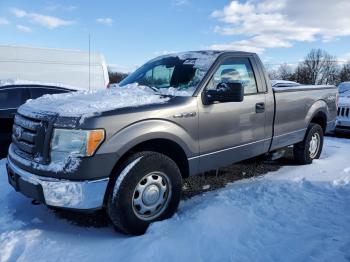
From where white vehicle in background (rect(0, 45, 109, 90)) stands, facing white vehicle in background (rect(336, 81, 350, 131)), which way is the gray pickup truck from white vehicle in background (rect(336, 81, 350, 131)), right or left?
right

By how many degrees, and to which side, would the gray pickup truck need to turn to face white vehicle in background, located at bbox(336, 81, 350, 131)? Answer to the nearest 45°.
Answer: approximately 180°

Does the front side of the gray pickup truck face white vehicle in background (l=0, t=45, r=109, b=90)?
no

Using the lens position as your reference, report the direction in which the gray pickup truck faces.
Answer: facing the viewer and to the left of the viewer
